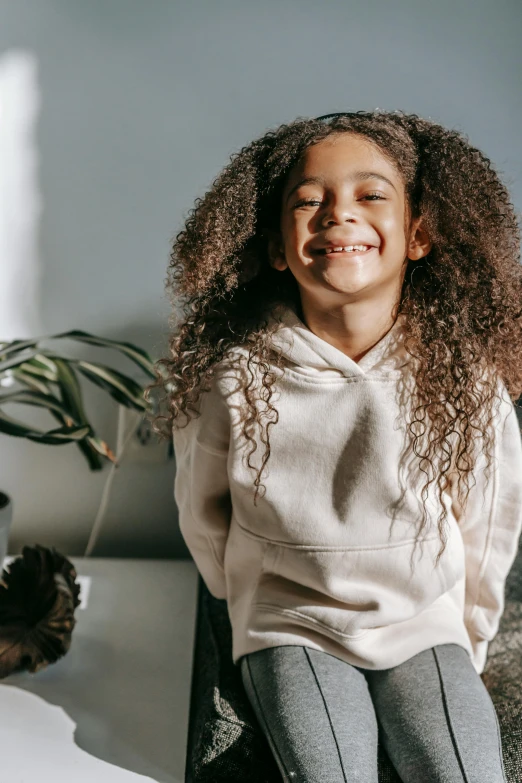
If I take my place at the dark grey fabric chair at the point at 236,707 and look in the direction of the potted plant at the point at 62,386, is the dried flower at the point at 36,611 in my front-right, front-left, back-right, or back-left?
front-left

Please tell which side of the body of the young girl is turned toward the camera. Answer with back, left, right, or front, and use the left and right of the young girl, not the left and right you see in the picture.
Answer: front
